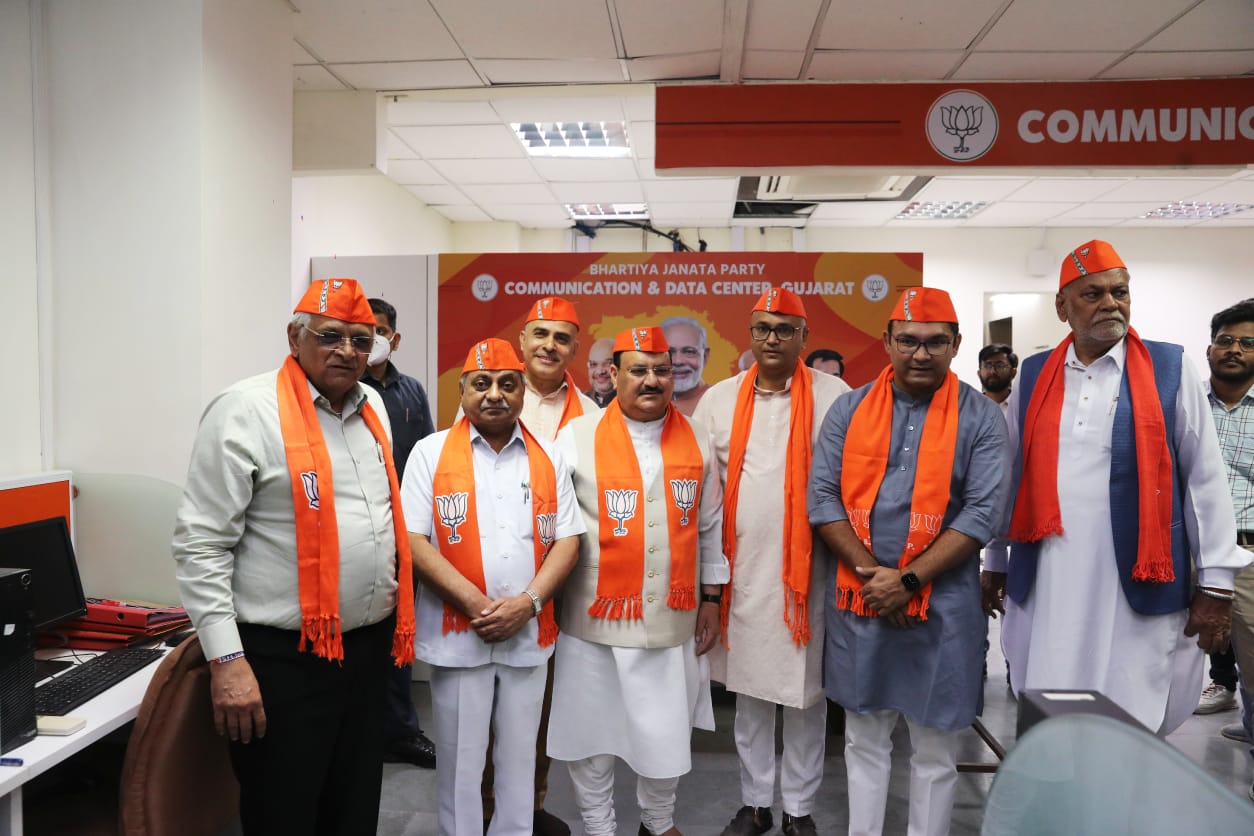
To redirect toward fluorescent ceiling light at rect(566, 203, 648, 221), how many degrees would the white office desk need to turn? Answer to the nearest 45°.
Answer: approximately 90° to its left

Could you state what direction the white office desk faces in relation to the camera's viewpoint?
facing the viewer and to the right of the viewer

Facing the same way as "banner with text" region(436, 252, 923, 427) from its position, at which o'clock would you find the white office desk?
The white office desk is roughly at 1 o'clock from the banner with text.

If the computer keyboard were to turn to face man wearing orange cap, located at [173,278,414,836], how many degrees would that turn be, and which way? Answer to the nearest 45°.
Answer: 0° — it already faces them

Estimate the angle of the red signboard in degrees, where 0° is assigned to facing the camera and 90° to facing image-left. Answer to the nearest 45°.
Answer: approximately 0°
